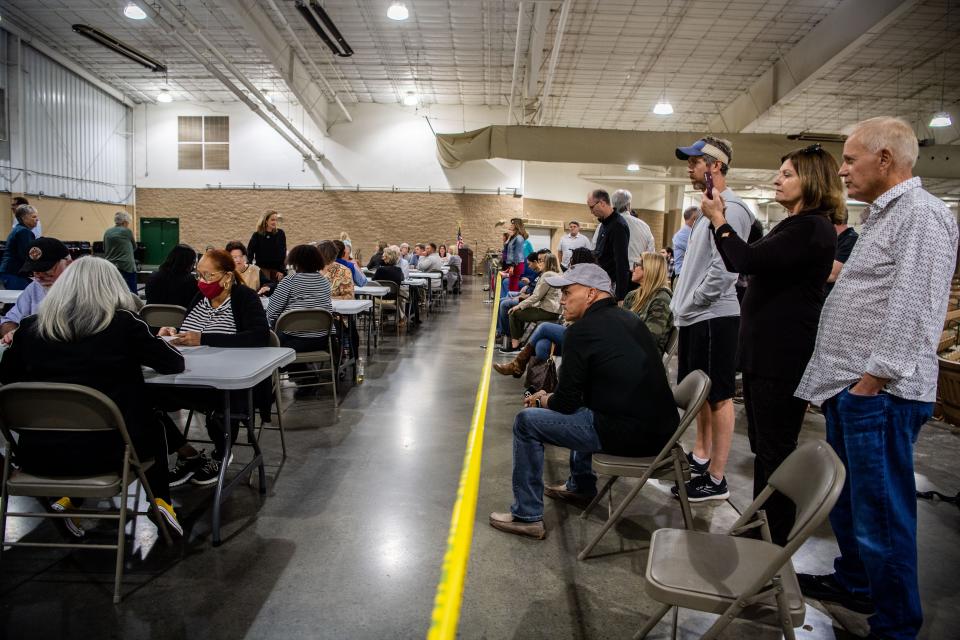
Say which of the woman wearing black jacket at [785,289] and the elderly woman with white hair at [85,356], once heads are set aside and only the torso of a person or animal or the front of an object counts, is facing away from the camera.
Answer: the elderly woman with white hair

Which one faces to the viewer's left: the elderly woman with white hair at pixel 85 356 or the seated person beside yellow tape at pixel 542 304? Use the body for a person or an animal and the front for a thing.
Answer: the seated person beside yellow tape

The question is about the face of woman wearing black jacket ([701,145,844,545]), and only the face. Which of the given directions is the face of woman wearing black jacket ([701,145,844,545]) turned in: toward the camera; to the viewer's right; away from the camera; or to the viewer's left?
to the viewer's left

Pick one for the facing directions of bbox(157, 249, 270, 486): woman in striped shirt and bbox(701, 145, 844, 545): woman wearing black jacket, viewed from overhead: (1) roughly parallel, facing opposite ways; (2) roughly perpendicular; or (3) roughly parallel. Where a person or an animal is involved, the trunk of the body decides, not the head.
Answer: roughly perpendicular

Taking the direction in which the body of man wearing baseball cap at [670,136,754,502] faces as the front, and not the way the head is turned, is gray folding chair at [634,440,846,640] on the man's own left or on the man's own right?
on the man's own left

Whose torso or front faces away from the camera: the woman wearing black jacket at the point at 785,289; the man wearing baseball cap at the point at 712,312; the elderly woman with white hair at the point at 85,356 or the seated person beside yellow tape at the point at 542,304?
the elderly woman with white hair

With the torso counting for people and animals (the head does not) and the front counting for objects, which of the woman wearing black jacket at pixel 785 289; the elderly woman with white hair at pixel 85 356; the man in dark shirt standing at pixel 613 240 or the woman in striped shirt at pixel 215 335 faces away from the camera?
the elderly woman with white hair

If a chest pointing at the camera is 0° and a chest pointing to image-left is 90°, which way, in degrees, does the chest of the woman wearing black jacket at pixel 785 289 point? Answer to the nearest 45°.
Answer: approximately 90°

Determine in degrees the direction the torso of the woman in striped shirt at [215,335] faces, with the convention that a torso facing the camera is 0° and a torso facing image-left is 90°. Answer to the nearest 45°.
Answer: approximately 45°

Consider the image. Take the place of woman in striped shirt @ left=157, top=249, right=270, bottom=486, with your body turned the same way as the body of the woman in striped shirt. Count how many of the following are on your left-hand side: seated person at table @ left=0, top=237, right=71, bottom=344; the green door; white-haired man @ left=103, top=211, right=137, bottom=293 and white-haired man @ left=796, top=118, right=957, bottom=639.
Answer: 1

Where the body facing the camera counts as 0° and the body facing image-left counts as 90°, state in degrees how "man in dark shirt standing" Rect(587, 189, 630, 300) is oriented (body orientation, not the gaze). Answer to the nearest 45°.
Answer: approximately 90°

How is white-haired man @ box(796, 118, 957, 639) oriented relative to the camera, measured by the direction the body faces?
to the viewer's left

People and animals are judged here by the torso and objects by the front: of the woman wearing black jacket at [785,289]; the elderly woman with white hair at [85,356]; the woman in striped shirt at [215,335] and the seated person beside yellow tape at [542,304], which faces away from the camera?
the elderly woman with white hair

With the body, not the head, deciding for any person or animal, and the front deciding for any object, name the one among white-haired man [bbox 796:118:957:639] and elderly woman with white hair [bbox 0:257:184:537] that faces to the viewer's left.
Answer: the white-haired man

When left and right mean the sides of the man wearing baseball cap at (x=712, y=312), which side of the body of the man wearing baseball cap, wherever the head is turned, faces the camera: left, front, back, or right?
left

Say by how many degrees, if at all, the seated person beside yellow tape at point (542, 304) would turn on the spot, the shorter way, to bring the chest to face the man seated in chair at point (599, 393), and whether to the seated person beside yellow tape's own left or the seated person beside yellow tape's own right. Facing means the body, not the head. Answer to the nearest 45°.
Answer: approximately 90° to the seated person beside yellow tape's own left

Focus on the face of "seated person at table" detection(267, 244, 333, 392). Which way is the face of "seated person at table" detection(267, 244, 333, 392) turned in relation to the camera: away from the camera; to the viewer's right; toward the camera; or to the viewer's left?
away from the camera
